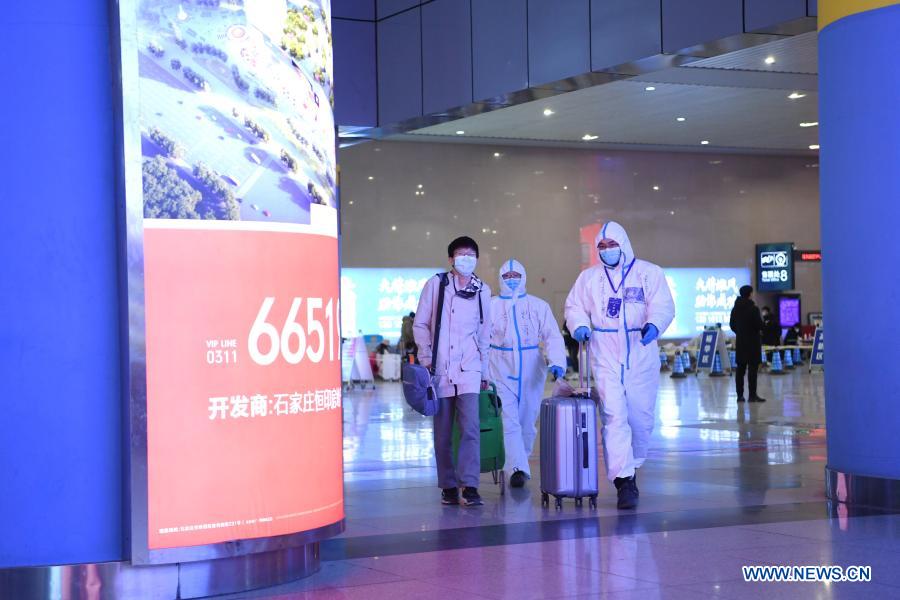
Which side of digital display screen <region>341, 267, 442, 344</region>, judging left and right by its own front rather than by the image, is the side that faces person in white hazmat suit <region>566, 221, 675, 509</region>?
front

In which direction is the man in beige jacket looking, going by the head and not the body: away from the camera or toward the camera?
toward the camera

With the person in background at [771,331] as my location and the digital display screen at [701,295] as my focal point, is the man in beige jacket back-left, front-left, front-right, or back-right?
back-left

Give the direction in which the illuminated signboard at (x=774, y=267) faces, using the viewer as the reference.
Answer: facing the viewer

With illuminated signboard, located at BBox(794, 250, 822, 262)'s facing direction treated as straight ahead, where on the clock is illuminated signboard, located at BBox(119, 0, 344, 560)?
illuminated signboard, located at BBox(119, 0, 344, 560) is roughly at 12 o'clock from illuminated signboard, located at BBox(794, 250, 822, 262).

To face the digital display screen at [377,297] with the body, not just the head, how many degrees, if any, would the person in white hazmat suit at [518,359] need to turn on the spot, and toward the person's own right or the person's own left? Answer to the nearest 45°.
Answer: approximately 180°

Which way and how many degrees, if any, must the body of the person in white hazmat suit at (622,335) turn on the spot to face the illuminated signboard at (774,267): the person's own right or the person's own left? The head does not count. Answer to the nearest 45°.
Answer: approximately 180°

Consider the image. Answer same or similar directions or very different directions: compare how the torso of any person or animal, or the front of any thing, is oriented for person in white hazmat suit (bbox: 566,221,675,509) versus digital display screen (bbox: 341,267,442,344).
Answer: same or similar directions

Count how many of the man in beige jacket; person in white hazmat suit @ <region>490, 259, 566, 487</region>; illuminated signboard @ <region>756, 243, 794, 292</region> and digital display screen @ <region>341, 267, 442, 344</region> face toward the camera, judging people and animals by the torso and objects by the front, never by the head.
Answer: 4

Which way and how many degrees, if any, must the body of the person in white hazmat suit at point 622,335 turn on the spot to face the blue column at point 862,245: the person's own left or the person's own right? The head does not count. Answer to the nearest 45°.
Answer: approximately 90° to the person's own left

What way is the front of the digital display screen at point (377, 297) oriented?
toward the camera

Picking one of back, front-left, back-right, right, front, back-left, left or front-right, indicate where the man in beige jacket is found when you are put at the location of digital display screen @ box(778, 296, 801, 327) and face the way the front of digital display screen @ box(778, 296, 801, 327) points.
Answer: front

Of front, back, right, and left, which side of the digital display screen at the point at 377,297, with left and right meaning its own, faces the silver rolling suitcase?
front

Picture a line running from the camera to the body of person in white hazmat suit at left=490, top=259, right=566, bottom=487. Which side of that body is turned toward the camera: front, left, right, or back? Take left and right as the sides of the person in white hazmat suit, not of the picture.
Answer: front

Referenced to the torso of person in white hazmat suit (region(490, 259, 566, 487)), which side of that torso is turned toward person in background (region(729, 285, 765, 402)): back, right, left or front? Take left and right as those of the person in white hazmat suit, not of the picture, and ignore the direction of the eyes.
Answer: back
